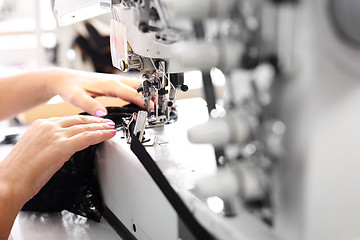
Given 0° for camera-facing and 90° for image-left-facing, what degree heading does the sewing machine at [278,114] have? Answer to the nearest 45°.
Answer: approximately 90°
